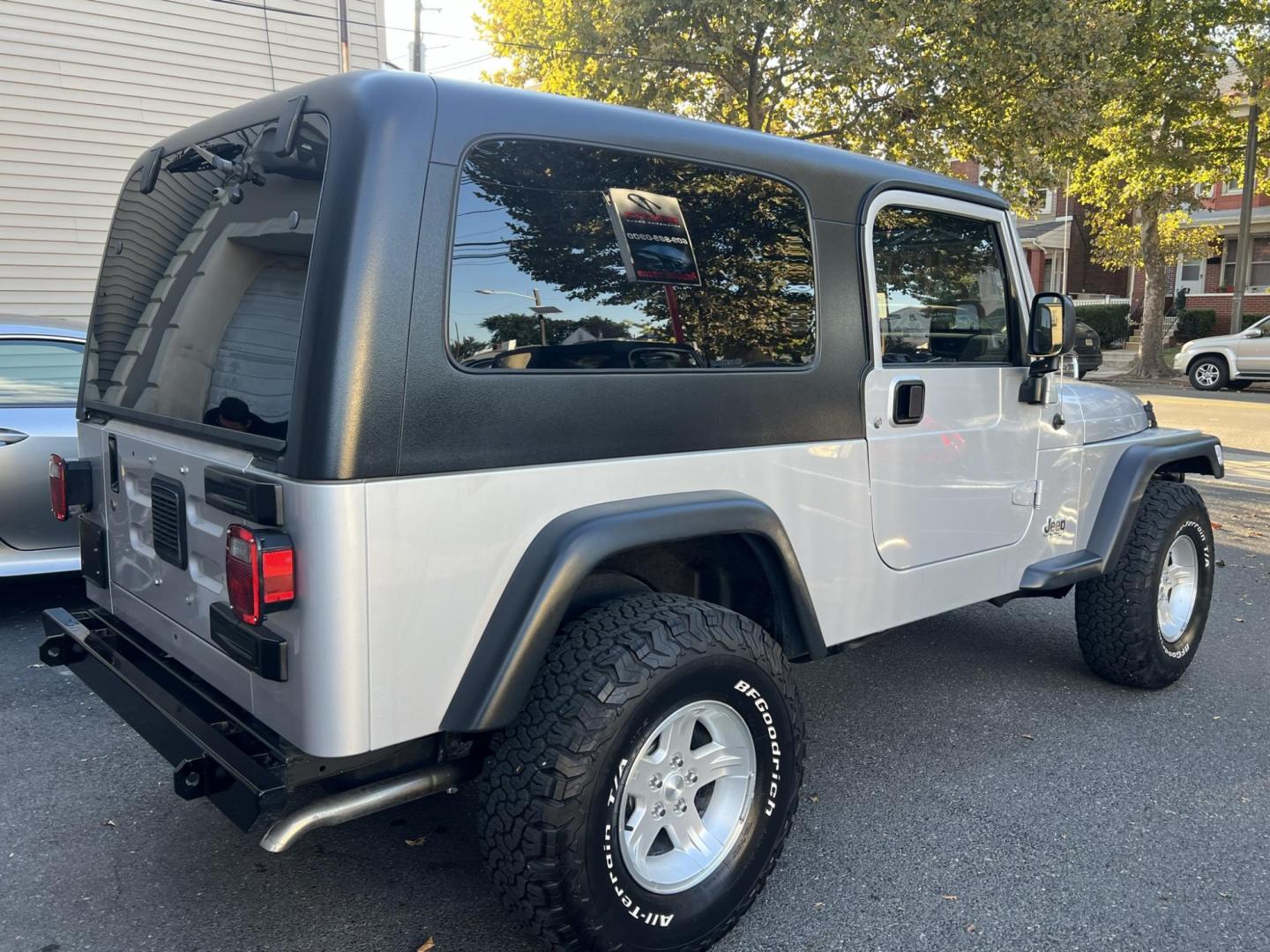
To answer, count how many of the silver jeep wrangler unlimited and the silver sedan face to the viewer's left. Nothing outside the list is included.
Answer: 0

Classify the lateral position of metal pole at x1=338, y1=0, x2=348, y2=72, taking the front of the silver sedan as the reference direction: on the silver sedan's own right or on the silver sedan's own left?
on the silver sedan's own left

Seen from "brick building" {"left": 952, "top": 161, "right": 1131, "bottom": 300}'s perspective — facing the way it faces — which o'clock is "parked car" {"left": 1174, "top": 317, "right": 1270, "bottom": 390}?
The parked car is roughly at 10 o'clock from the brick building.

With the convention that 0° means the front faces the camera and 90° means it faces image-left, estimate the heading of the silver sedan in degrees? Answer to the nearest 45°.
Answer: approximately 270°

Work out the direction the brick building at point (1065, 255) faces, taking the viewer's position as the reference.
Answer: facing the viewer and to the left of the viewer

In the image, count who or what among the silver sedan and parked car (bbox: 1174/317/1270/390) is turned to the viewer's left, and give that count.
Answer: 1

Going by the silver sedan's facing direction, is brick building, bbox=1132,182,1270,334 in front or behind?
in front

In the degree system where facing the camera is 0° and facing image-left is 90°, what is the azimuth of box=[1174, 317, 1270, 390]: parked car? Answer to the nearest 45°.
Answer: approximately 90°

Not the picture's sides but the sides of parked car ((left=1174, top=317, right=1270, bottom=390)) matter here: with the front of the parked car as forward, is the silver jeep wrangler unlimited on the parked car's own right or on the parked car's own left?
on the parked car's own left

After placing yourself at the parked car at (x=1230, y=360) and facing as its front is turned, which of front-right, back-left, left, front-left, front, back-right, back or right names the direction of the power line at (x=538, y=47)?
front-left

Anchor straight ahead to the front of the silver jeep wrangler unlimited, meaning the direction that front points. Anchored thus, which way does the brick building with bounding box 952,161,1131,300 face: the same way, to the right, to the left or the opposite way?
the opposite way

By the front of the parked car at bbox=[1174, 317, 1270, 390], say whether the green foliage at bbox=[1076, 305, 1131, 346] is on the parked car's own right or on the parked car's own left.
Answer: on the parked car's own right

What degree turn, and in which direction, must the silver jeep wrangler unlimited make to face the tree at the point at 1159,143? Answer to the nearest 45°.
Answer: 0° — it already faces it

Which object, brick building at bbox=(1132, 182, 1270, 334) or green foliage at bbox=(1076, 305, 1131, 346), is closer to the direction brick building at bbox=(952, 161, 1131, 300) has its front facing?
the green foliage
